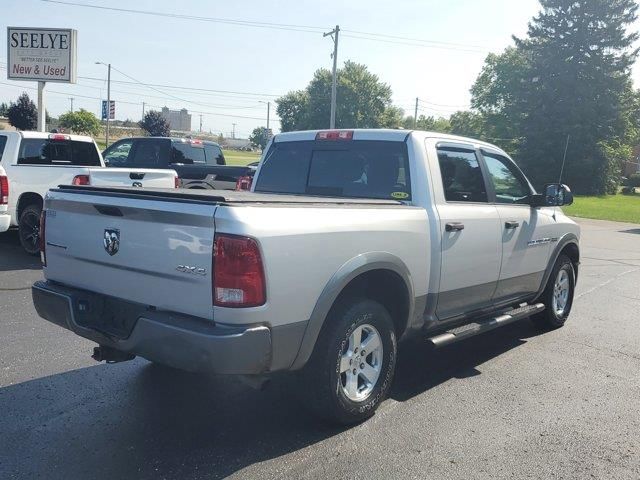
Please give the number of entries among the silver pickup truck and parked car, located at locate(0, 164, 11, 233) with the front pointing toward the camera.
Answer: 0

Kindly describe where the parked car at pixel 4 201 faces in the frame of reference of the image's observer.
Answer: facing away from the viewer and to the left of the viewer

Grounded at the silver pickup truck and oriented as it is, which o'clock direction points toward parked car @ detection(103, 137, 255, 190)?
The parked car is roughly at 10 o'clock from the silver pickup truck.

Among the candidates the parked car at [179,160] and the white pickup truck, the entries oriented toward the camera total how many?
0

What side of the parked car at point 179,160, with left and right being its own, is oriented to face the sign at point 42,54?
front

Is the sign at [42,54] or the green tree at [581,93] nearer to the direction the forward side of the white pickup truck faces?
the sign

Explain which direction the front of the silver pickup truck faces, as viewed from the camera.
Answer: facing away from the viewer and to the right of the viewer

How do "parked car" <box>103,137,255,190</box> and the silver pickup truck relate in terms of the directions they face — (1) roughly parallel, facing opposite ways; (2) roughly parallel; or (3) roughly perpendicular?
roughly perpendicular

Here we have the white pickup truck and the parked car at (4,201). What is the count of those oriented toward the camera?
0

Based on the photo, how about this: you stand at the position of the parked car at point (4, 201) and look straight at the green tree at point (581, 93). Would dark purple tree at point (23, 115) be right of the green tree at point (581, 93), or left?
left

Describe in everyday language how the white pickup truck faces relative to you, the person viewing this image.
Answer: facing away from the viewer and to the left of the viewer

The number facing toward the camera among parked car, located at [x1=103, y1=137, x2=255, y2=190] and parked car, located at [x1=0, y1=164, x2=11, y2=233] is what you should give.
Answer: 0
